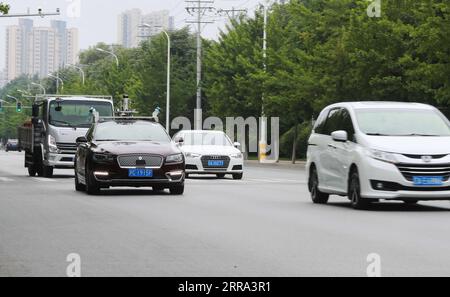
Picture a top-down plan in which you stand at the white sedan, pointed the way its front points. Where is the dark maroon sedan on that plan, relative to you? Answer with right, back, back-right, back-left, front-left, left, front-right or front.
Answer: front

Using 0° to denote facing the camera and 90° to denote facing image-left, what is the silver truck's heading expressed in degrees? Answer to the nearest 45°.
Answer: approximately 315°

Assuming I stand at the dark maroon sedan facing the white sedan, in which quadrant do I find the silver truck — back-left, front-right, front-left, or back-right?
front-left

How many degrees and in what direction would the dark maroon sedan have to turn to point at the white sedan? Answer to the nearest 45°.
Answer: approximately 180°

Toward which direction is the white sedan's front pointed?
toward the camera

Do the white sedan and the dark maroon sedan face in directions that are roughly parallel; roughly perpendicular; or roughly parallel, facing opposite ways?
roughly parallel

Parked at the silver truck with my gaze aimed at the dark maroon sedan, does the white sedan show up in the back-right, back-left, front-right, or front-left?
front-left

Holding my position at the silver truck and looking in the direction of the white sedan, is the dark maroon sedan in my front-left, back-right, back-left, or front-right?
front-right

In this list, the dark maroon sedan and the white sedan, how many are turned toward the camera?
2

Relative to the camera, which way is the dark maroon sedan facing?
toward the camera

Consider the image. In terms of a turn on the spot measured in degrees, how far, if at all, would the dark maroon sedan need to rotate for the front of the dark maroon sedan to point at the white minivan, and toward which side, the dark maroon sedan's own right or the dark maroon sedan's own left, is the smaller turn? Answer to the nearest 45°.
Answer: approximately 45° to the dark maroon sedan's own left

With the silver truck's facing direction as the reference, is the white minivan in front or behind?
in front

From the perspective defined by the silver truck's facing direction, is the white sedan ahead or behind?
ahead

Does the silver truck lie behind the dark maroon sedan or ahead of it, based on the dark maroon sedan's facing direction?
behind
